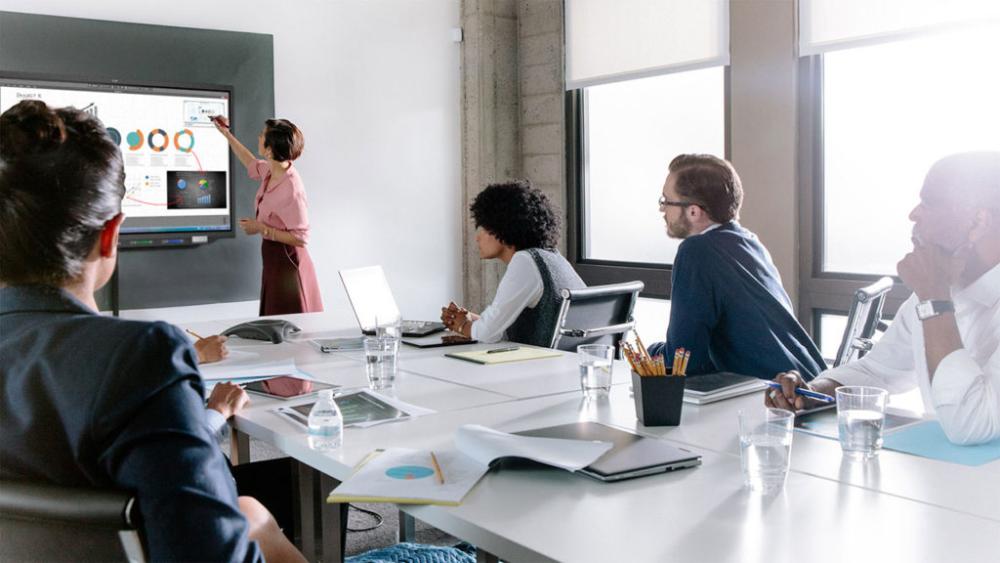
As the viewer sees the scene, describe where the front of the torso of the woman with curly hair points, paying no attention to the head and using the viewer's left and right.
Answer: facing to the left of the viewer

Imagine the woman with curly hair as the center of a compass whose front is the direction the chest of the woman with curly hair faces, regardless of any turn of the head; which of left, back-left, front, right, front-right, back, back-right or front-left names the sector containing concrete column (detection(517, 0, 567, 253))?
right

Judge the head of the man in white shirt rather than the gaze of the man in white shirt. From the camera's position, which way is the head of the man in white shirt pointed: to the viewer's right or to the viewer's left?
to the viewer's left

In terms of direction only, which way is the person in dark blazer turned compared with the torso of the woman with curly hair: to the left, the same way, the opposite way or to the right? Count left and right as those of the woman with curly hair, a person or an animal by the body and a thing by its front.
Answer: to the right

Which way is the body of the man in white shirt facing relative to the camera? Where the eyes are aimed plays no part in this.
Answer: to the viewer's left

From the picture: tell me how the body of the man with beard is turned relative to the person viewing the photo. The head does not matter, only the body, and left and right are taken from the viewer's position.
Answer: facing away from the viewer and to the left of the viewer

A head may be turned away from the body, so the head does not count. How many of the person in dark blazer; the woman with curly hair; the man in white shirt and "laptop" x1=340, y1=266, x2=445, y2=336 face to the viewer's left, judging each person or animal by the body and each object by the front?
2

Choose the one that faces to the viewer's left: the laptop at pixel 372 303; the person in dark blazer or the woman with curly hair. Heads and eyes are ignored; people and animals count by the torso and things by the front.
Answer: the woman with curly hair

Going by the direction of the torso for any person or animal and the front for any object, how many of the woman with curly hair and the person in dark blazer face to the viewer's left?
1

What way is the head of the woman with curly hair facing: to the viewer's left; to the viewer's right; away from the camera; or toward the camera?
to the viewer's left

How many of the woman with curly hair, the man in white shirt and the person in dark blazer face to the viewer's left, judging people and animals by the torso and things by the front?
2

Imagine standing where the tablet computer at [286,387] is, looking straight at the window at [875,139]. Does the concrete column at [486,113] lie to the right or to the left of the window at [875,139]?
left

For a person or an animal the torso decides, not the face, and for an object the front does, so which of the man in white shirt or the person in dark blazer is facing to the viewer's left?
the man in white shirt

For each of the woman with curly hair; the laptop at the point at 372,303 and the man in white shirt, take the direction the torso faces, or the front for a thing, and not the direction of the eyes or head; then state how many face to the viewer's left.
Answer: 2
